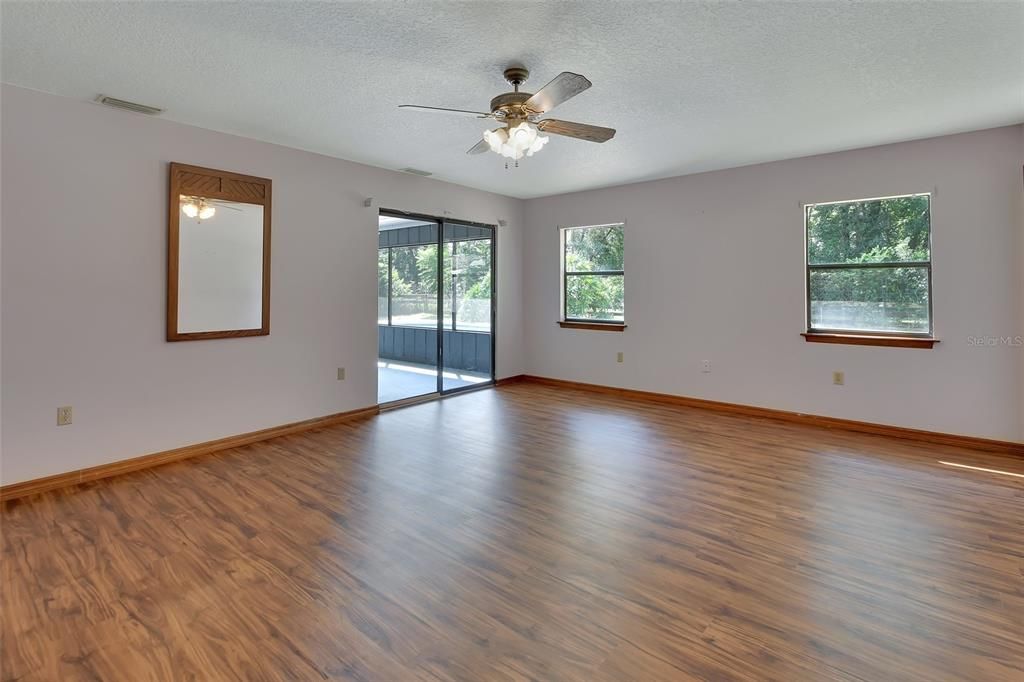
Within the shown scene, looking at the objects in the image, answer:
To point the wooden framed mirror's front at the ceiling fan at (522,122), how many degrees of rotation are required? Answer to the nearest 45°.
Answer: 0° — it already faces it

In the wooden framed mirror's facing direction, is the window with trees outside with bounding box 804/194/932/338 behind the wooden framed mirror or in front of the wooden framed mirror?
in front

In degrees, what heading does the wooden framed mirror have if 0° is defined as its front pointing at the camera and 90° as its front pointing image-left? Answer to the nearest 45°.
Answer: approximately 315°

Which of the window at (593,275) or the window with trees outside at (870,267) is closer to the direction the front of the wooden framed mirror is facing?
the window with trees outside

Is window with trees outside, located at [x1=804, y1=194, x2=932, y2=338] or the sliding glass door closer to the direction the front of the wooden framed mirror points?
the window with trees outside

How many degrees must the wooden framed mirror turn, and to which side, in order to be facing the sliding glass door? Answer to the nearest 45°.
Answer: approximately 90° to its left

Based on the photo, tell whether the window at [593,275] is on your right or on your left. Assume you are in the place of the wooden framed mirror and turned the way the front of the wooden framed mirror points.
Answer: on your left
